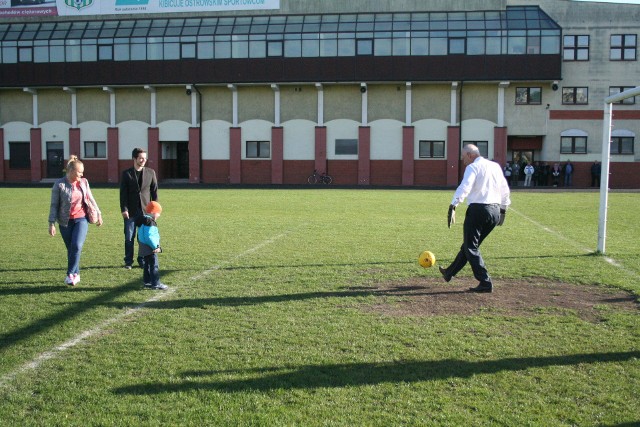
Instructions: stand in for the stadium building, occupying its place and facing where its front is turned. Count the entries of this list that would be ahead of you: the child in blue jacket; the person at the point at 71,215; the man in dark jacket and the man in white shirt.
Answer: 4

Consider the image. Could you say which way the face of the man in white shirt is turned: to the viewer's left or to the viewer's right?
to the viewer's left

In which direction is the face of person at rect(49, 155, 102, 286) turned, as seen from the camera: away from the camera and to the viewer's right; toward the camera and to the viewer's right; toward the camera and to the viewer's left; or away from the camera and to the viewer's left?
toward the camera and to the viewer's right

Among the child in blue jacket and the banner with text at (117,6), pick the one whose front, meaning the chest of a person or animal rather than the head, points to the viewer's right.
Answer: the child in blue jacket

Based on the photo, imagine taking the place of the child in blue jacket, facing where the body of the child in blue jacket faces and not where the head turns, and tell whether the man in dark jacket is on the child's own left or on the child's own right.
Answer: on the child's own left

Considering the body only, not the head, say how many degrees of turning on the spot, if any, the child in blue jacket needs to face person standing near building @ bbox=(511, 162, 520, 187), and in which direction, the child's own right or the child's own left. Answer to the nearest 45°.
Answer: approximately 45° to the child's own left

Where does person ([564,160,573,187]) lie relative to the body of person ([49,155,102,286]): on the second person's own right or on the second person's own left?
on the second person's own left

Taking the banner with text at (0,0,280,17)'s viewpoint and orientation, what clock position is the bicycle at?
The bicycle is roughly at 10 o'clock from the banner with text.

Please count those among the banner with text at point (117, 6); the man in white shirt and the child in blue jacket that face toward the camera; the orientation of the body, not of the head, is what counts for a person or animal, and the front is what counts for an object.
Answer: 1

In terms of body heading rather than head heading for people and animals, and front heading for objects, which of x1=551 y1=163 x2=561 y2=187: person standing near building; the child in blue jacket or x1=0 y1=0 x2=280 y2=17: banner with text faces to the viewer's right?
the child in blue jacket

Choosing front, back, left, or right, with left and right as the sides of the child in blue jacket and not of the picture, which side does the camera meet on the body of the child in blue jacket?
right

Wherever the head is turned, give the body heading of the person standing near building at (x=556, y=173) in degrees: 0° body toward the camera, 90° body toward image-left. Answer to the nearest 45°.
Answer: approximately 0°
